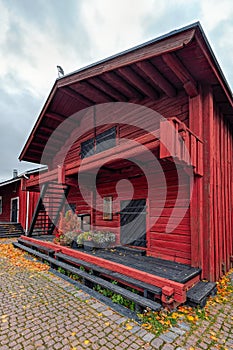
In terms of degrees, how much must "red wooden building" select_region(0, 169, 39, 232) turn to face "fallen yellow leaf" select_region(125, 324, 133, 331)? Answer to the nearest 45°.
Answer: approximately 45° to its left

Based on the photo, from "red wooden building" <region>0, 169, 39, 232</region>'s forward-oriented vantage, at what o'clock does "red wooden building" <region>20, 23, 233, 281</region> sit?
"red wooden building" <region>20, 23, 233, 281</region> is roughly at 10 o'clock from "red wooden building" <region>0, 169, 39, 232</region>.

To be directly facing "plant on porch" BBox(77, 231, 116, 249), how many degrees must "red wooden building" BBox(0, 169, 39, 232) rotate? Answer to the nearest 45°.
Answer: approximately 45° to its left

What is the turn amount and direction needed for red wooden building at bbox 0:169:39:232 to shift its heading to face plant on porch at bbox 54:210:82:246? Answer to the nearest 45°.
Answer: approximately 45° to its left

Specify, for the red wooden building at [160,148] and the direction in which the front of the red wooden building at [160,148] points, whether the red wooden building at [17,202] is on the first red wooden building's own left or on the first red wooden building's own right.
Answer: on the first red wooden building's own right

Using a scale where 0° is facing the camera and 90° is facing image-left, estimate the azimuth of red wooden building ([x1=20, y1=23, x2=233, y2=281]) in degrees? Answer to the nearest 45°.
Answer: approximately 45°
